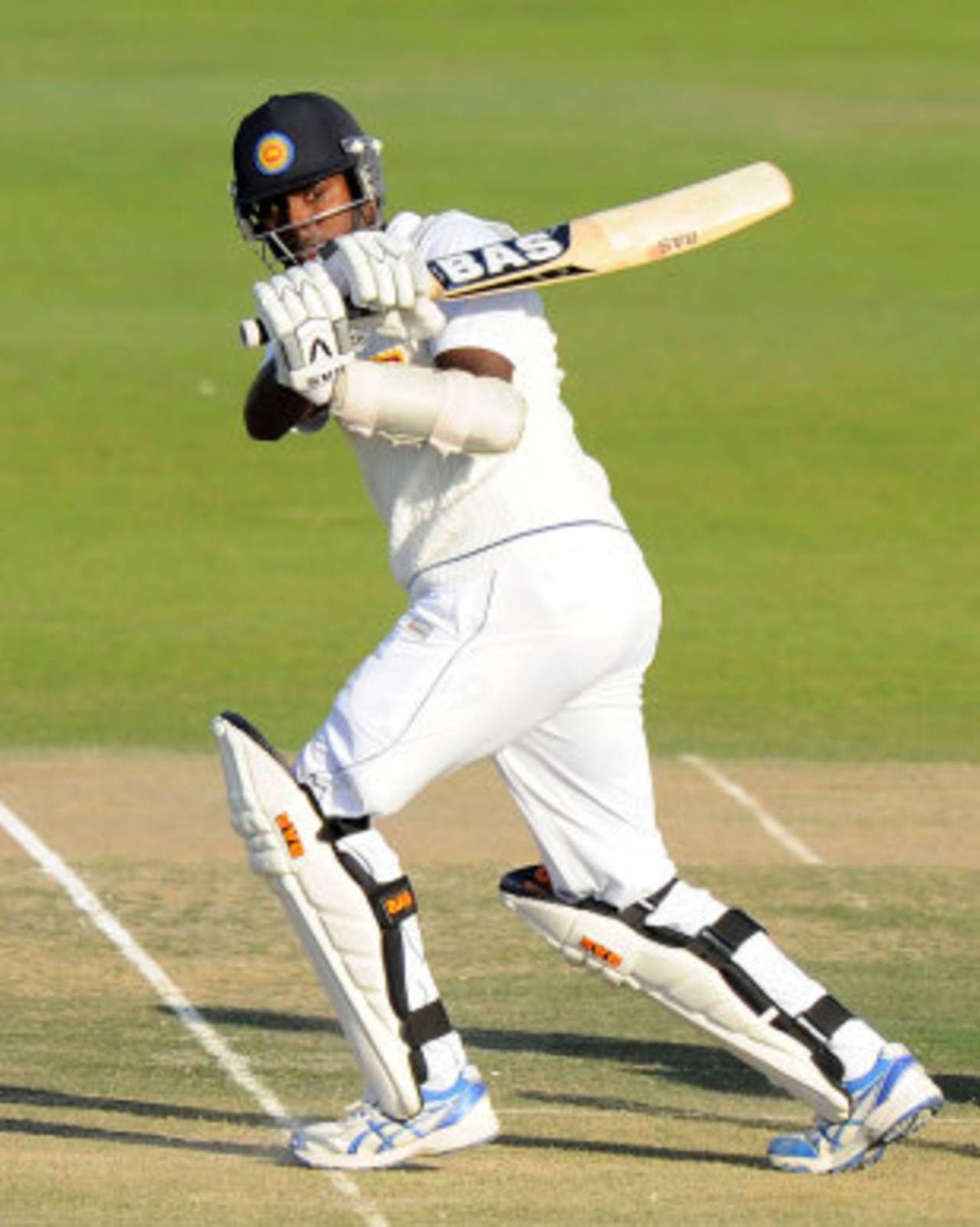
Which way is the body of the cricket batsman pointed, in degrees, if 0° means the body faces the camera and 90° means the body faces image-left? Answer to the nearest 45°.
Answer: approximately 90°
